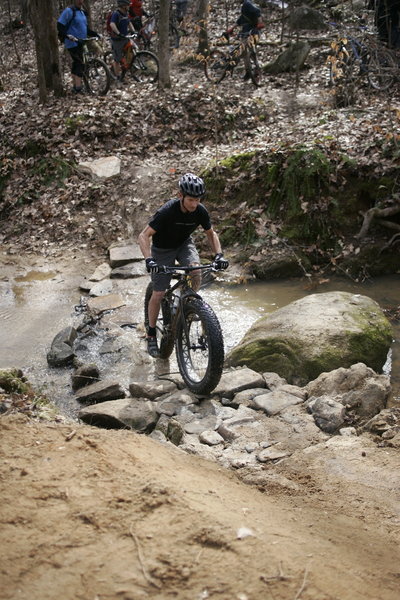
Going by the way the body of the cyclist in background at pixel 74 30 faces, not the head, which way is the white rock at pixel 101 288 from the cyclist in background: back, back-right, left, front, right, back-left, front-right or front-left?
front-right

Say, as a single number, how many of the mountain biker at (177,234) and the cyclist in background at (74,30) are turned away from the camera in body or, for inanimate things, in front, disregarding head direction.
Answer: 0

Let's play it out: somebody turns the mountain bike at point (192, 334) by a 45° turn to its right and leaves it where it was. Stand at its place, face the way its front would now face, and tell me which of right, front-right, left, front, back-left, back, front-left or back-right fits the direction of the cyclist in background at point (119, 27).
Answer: back

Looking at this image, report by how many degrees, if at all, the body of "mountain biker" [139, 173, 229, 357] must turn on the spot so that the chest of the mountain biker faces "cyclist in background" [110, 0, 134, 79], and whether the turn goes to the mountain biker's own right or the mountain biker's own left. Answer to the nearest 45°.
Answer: approximately 135° to the mountain biker's own left

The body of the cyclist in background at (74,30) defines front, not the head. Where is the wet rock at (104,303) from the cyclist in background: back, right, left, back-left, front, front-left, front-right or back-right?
front-right

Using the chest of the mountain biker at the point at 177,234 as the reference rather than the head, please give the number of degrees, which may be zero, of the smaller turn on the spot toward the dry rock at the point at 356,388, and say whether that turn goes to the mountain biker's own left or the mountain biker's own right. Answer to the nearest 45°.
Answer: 0° — they already face it

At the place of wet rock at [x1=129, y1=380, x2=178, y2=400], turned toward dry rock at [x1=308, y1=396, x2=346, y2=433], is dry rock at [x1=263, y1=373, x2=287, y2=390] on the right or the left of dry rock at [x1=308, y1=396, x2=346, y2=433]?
left

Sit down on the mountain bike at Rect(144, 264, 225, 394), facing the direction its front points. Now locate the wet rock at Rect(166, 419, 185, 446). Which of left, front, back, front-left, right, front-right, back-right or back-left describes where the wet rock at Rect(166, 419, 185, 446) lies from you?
front-right

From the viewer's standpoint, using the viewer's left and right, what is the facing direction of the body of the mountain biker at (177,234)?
facing the viewer and to the right of the viewer

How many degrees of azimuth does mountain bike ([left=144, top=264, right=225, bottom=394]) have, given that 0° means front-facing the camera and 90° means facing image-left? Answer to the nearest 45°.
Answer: approximately 315°
